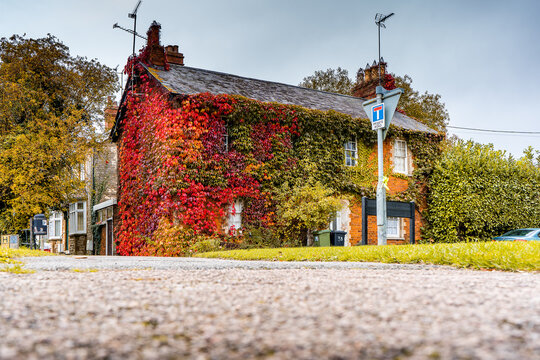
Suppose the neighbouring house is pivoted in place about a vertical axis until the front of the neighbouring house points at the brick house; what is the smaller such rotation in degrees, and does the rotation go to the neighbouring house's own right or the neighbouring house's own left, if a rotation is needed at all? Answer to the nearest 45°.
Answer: approximately 90° to the neighbouring house's own left

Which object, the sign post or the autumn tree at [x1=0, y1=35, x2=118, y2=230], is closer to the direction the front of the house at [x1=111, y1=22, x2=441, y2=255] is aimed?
the sign post

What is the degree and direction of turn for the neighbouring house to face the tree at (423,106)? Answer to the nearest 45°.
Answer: approximately 135° to its left

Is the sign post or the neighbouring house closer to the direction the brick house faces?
the sign post
